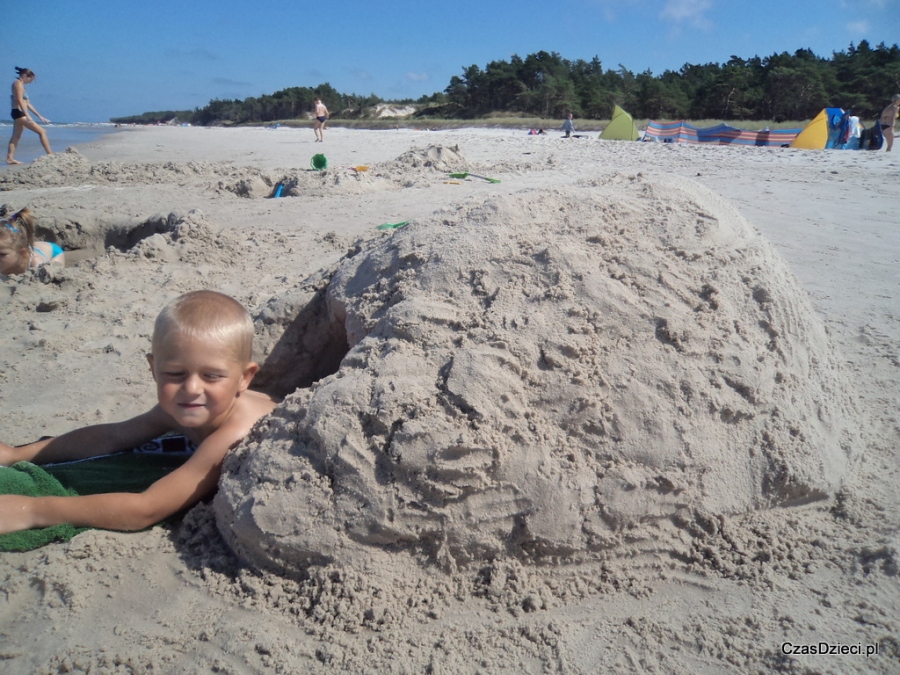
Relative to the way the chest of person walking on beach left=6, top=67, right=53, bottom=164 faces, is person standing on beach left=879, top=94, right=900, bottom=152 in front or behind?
in front

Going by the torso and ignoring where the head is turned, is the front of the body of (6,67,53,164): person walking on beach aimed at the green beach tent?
yes

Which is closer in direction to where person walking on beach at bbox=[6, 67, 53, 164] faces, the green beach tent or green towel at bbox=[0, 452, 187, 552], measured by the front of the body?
the green beach tent

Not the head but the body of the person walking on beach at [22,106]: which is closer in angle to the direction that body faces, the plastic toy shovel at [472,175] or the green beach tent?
the green beach tent

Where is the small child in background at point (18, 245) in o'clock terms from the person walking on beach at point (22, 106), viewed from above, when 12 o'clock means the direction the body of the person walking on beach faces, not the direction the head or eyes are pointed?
The small child in background is roughly at 3 o'clock from the person walking on beach.

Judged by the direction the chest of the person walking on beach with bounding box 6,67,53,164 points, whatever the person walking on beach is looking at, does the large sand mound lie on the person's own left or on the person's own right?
on the person's own right

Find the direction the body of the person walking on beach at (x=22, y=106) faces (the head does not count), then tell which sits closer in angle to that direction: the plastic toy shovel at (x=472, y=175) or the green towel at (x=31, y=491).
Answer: the plastic toy shovel

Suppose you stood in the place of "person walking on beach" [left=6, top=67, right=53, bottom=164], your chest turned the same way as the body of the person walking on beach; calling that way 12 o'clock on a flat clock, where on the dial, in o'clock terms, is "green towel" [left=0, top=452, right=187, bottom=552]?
The green towel is roughly at 3 o'clock from the person walking on beach.

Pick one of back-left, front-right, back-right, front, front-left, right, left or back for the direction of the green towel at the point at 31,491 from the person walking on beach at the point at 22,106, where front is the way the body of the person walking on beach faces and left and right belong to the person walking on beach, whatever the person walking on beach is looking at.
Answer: right

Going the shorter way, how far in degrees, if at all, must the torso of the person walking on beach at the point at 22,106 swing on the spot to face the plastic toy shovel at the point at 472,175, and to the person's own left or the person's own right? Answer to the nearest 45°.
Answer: approximately 45° to the person's own right

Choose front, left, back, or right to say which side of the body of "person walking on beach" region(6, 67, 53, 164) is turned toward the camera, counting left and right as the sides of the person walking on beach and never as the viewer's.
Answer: right
